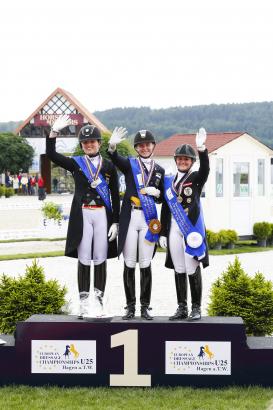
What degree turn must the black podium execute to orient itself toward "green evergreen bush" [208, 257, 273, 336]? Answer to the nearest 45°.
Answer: approximately 135° to its left

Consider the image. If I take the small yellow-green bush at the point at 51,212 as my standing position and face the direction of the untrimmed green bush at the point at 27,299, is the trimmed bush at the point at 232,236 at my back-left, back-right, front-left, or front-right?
front-left

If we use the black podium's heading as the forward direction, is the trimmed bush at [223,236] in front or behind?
behind

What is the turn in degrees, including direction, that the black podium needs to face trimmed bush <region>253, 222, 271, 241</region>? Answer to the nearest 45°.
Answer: approximately 180°

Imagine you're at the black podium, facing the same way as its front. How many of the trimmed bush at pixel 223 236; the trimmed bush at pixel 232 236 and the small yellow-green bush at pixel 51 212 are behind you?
3

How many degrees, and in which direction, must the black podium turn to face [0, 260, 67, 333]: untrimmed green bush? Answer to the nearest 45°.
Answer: approximately 135° to its right

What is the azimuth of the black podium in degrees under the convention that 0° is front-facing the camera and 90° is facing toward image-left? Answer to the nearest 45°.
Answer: approximately 0°

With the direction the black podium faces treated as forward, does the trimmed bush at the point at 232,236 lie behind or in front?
behind

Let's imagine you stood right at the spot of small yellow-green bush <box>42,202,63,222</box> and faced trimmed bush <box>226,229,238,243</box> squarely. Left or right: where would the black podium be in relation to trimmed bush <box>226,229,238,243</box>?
right

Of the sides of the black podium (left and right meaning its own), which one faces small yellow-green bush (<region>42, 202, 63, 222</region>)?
back
